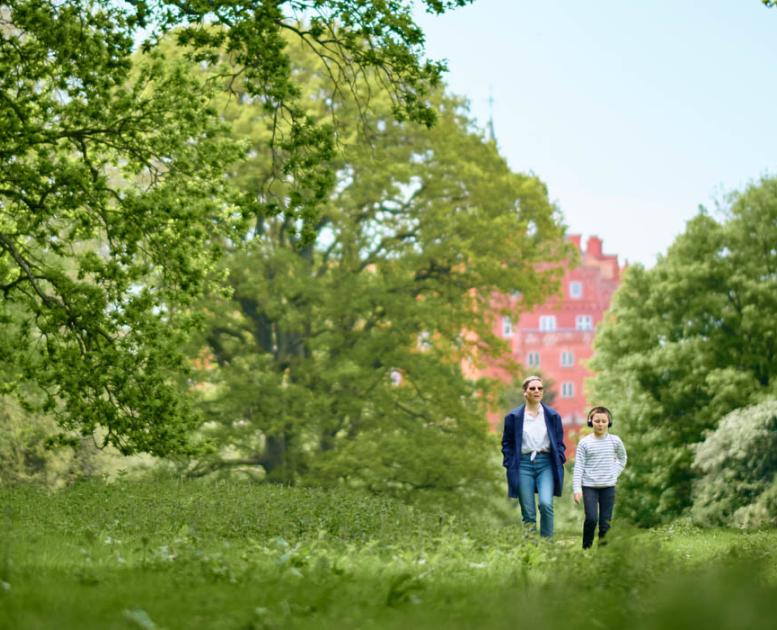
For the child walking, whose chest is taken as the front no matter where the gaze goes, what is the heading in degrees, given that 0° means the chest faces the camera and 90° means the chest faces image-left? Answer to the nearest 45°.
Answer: approximately 0°

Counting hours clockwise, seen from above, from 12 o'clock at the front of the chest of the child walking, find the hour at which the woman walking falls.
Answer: The woman walking is roughly at 4 o'clock from the child walking.

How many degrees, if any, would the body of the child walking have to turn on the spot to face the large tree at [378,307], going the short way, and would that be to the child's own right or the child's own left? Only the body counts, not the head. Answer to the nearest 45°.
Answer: approximately 180°

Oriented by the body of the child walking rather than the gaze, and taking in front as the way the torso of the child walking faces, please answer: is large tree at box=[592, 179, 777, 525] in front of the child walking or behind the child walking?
behind

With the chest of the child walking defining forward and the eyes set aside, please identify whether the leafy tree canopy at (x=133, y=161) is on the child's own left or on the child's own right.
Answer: on the child's own right
